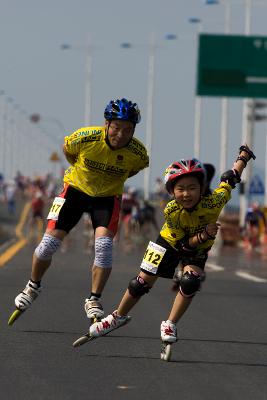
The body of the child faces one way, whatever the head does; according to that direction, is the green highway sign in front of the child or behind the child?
behind

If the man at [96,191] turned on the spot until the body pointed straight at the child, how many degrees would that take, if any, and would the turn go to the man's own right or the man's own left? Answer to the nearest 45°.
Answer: approximately 45° to the man's own left

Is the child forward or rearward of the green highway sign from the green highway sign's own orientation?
forward

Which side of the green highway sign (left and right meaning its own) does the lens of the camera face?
front

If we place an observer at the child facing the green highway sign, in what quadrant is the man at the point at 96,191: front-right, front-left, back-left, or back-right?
front-left

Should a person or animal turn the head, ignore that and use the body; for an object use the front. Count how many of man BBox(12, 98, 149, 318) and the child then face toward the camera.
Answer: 2

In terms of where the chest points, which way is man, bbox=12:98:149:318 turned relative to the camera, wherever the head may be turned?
toward the camera

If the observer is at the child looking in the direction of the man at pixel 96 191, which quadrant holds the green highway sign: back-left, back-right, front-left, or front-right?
front-right

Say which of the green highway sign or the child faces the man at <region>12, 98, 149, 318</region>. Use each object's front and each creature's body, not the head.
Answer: the green highway sign

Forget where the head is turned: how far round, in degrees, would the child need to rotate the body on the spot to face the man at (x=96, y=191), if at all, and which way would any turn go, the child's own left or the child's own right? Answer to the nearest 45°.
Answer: approximately 135° to the child's own right

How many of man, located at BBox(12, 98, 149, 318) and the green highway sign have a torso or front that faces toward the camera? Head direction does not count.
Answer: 2

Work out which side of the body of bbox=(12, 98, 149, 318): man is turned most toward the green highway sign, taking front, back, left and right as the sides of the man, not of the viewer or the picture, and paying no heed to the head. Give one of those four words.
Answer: back

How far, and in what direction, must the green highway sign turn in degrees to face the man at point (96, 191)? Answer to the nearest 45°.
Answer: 0° — it already faces them

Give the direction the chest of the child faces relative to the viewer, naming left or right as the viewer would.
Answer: facing the viewer
